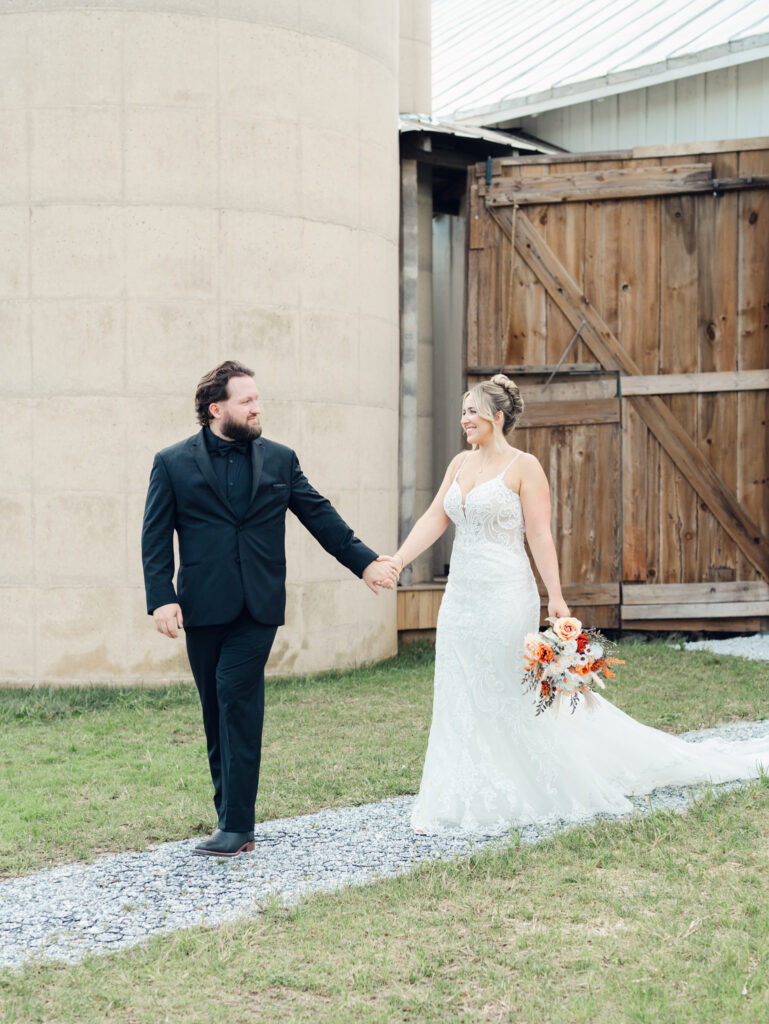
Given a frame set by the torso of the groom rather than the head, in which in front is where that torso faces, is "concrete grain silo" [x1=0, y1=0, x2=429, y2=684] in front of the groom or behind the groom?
behind

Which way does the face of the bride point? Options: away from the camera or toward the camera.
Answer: toward the camera

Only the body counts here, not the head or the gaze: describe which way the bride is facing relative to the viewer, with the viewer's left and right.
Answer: facing the viewer and to the left of the viewer

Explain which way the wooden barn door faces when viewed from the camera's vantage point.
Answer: facing the viewer

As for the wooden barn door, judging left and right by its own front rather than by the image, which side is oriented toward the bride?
front

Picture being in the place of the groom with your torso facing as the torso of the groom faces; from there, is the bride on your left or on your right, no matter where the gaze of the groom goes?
on your left

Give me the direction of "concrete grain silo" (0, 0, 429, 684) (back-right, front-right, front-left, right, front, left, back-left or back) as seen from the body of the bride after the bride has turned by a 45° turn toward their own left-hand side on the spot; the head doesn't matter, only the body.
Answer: back-right

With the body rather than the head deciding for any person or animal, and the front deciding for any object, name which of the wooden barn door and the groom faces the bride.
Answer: the wooden barn door

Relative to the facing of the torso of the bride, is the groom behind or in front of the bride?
in front

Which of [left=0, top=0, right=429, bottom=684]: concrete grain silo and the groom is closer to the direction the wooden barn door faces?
the groom

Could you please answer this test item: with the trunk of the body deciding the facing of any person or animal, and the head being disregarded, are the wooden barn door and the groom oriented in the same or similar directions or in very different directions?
same or similar directions

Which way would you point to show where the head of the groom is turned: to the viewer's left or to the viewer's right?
to the viewer's right

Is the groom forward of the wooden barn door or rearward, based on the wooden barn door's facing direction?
forward

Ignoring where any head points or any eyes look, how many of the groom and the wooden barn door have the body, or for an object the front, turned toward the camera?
2
